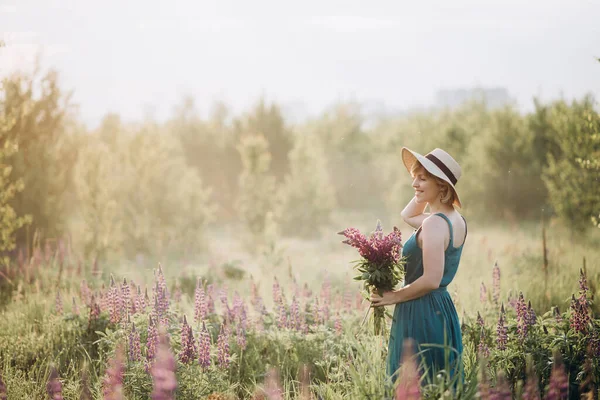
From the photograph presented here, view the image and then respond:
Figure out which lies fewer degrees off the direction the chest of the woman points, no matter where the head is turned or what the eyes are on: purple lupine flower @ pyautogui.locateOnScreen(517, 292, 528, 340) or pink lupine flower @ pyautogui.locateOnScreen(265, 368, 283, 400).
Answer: the pink lupine flower

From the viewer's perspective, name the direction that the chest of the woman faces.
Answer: to the viewer's left

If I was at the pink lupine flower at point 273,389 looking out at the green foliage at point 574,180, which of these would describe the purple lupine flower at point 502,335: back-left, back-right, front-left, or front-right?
front-right

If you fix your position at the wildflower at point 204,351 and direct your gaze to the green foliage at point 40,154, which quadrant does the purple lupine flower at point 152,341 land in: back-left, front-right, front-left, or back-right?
front-left

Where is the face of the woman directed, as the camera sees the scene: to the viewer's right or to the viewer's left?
to the viewer's left

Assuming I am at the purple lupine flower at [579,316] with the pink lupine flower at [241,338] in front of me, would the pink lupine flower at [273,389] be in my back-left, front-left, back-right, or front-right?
front-left

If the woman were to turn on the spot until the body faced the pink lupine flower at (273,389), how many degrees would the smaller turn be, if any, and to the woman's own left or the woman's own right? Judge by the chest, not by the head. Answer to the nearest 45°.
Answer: approximately 45° to the woman's own left

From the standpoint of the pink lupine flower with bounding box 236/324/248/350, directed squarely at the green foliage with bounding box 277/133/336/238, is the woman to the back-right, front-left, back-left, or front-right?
back-right

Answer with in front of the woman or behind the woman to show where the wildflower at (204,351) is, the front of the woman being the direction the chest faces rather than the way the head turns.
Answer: in front

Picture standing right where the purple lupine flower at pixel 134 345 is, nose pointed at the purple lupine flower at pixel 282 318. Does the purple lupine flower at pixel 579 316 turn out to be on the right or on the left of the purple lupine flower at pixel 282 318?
right

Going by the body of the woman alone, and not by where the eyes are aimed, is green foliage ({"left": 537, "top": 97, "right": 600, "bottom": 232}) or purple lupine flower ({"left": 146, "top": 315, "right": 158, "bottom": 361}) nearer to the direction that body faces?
the purple lupine flower

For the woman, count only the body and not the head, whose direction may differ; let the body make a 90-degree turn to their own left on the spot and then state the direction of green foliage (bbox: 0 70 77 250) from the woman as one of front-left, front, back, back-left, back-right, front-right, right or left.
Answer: back-right

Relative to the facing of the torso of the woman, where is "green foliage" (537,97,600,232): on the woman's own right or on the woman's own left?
on the woman's own right
